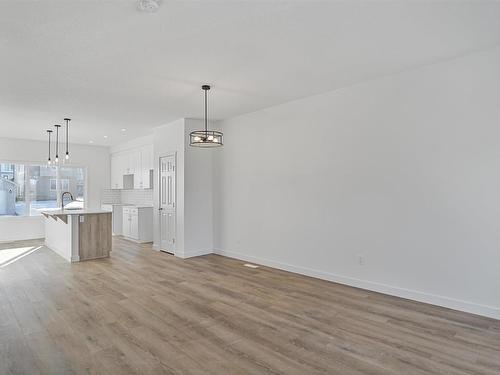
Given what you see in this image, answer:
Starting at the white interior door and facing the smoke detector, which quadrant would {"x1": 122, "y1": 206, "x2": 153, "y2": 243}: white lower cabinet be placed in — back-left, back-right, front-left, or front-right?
back-right

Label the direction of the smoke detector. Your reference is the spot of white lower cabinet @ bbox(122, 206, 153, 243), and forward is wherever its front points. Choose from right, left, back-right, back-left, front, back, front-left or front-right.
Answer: front-left

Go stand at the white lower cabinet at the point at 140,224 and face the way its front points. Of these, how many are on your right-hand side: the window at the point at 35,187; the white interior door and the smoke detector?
1

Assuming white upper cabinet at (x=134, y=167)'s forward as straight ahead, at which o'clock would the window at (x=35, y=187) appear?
The window is roughly at 2 o'clock from the white upper cabinet.

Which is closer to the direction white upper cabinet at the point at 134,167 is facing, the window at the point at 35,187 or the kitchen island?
the kitchen island

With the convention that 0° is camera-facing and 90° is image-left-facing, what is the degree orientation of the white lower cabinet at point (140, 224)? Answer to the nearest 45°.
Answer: approximately 45°

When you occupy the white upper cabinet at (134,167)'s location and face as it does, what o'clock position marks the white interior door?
The white interior door is roughly at 10 o'clock from the white upper cabinet.

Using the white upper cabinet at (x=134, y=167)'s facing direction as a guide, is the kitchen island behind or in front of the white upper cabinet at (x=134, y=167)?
in front

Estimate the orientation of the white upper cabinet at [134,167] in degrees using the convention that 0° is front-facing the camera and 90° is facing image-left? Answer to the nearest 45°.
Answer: approximately 45°

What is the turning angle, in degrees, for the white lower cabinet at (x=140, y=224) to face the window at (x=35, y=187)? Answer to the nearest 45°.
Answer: approximately 90° to its right
